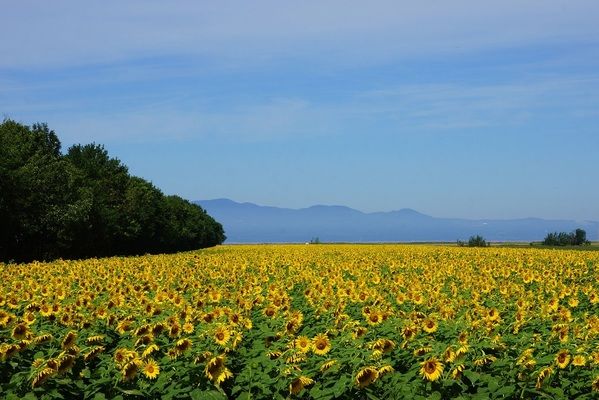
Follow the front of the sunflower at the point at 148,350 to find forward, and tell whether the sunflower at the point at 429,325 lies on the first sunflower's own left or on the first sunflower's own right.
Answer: on the first sunflower's own left

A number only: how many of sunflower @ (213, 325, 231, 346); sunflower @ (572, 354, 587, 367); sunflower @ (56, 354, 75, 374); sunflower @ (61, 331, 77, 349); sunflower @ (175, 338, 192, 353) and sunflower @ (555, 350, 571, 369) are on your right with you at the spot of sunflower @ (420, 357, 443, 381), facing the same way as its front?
4

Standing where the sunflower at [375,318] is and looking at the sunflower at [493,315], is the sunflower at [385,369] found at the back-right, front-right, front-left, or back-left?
back-right

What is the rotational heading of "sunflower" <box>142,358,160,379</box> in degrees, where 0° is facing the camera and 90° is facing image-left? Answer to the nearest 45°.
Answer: approximately 0°

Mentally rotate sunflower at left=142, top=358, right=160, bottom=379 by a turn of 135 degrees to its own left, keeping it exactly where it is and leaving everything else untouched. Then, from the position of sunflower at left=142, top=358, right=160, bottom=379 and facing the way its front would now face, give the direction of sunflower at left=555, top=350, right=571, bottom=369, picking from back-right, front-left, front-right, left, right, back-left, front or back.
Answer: front-right

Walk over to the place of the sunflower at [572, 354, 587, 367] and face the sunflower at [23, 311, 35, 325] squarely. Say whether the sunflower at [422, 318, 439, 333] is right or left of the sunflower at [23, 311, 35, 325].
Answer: right

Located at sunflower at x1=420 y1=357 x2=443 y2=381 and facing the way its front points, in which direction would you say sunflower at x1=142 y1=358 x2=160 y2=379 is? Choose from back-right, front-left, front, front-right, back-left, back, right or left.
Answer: right

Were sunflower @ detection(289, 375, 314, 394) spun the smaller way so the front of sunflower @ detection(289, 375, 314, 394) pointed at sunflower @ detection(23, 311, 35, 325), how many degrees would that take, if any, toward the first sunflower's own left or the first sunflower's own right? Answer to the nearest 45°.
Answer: approximately 90° to the first sunflower's own right

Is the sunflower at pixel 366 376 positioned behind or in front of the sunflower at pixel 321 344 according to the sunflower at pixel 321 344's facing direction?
in front

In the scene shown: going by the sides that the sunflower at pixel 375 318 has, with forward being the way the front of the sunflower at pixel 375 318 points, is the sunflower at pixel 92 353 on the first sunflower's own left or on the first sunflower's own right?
on the first sunflower's own right

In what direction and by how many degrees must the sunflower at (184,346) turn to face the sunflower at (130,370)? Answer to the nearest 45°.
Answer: approximately 45° to its right

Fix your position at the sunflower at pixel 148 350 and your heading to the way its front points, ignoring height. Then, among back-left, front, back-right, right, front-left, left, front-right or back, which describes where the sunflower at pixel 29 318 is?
back

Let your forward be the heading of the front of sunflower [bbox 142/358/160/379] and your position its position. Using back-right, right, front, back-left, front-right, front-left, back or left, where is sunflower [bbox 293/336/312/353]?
left

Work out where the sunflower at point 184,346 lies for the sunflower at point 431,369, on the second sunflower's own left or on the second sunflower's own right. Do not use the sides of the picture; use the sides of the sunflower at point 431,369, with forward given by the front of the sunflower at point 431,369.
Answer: on the second sunflower's own right
